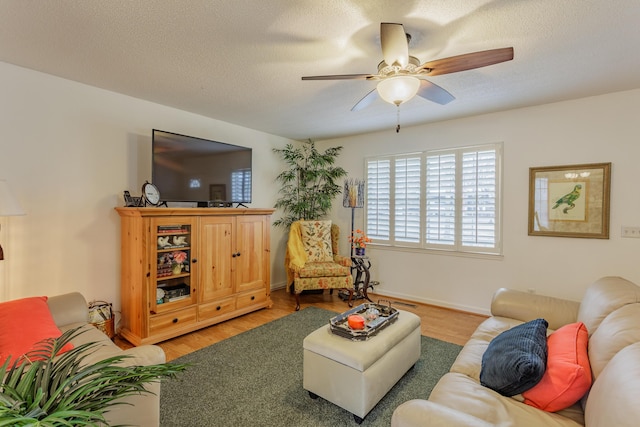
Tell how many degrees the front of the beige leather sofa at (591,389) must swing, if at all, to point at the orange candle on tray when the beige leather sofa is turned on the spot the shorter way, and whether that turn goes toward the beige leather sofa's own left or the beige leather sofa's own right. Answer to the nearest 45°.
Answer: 0° — it already faces it

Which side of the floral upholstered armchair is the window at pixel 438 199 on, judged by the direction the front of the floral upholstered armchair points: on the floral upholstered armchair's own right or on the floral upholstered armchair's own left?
on the floral upholstered armchair's own left

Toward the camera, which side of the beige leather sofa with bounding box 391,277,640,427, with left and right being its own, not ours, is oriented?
left

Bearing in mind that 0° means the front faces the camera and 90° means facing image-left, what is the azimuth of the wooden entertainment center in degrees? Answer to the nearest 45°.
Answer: approximately 315°

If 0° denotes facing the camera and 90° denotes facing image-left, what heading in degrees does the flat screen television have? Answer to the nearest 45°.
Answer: approximately 315°

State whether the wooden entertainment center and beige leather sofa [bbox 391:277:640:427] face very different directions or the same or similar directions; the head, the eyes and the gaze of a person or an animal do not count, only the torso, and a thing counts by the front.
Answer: very different directions

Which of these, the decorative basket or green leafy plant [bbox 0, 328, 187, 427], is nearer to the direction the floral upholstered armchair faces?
the green leafy plant

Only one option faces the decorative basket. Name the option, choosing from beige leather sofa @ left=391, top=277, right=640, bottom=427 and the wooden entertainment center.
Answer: the beige leather sofa
